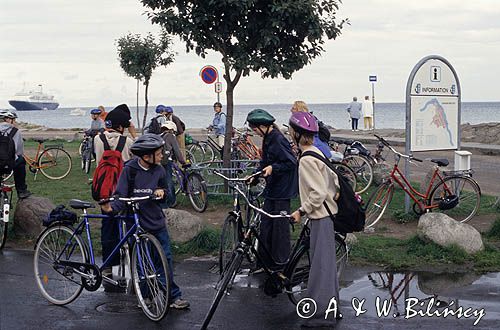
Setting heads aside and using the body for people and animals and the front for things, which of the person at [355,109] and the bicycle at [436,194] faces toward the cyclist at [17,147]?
the bicycle

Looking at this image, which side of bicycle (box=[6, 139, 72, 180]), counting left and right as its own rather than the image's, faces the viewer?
left

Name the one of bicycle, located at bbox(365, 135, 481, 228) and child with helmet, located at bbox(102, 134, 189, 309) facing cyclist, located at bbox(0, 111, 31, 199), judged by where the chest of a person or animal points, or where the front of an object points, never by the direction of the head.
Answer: the bicycle

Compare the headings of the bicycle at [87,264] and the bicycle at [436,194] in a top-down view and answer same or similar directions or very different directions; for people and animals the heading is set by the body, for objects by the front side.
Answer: very different directions

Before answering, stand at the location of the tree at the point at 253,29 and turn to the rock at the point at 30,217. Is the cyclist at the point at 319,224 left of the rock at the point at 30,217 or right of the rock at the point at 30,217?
left

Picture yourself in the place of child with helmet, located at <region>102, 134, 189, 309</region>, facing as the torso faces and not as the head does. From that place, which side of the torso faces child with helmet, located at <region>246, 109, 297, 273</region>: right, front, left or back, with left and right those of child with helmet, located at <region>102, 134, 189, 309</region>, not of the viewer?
left
